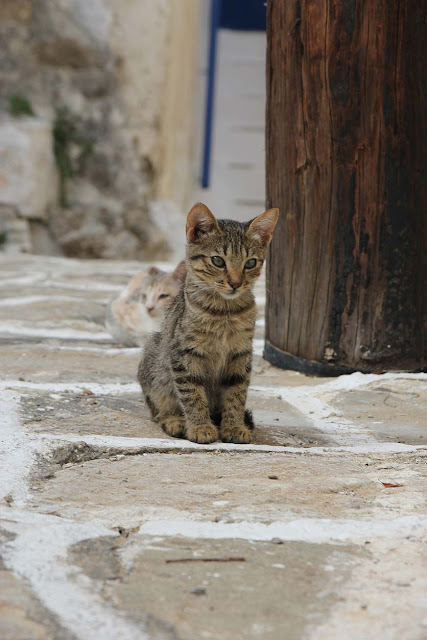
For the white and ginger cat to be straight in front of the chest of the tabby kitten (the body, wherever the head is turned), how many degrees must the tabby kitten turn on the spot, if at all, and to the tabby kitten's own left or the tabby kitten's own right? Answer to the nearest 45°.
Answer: approximately 135° to the tabby kitten's own left

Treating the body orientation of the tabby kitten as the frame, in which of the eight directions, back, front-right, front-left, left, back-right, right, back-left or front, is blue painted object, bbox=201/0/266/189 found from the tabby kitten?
back-left

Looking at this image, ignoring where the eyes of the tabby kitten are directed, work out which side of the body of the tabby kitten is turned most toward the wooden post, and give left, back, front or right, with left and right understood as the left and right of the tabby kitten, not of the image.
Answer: left

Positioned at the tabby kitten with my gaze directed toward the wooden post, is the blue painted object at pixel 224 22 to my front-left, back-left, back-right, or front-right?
front-left

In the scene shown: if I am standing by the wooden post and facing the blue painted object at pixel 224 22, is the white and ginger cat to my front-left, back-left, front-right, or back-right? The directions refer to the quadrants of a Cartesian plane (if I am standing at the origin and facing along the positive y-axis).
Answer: front-left

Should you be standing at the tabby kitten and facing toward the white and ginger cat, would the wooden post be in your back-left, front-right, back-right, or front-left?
front-right

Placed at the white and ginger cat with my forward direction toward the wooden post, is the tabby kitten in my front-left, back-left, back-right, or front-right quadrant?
front-right

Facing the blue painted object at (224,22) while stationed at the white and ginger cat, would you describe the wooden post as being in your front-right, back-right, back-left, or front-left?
back-right

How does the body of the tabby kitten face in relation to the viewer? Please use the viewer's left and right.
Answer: facing the viewer and to the right of the viewer
